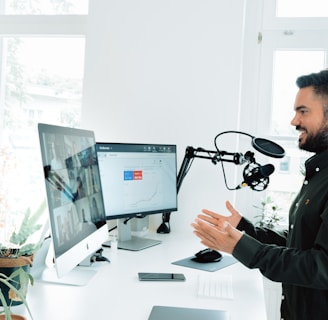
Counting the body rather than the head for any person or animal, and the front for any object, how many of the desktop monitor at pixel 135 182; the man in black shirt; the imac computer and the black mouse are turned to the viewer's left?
2

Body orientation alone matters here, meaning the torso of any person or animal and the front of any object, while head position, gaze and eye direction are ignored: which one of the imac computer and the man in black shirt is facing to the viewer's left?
the man in black shirt

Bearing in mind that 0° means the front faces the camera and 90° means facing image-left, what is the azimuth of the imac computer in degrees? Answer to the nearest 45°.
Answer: approximately 315°

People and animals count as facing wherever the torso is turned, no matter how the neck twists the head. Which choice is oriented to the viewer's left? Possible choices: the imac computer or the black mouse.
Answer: the black mouse

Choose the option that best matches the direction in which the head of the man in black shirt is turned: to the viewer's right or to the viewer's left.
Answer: to the viewer's left

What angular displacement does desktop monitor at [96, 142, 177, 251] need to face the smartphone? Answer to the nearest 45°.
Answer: approximately 45° to its right

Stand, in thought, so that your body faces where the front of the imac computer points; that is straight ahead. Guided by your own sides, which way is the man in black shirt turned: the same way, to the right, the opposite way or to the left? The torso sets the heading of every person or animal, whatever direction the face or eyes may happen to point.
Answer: the opposite way

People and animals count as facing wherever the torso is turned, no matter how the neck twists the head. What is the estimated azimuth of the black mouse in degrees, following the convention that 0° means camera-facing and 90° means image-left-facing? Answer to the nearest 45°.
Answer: approximately 90°

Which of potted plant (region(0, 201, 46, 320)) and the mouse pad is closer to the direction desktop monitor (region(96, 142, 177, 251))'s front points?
the mouse pad

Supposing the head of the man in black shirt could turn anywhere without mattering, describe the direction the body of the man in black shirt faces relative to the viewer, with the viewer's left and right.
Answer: facing to the left of the viewer
